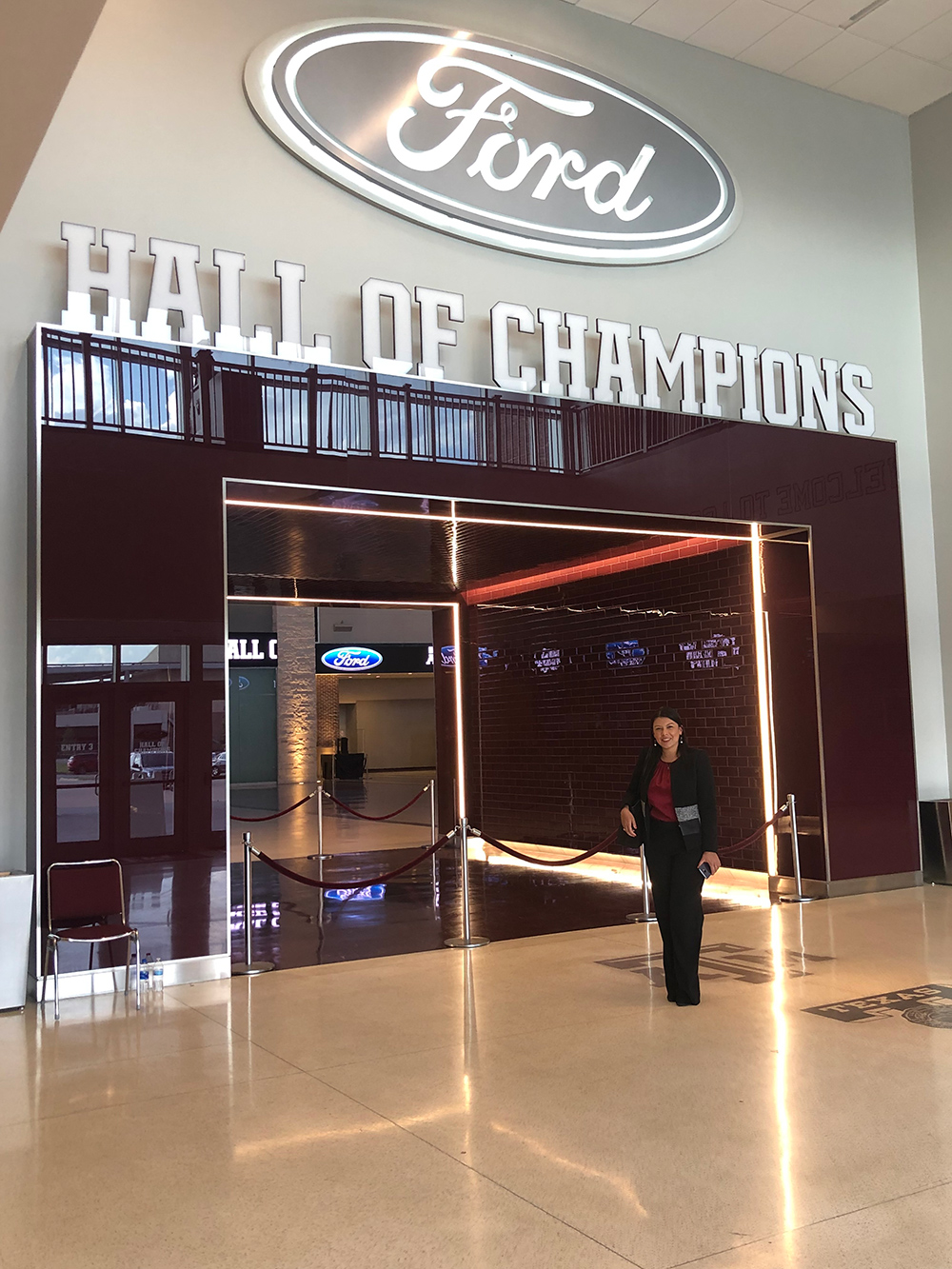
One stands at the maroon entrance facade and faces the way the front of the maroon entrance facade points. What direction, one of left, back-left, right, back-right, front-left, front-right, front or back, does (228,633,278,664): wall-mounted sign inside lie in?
back

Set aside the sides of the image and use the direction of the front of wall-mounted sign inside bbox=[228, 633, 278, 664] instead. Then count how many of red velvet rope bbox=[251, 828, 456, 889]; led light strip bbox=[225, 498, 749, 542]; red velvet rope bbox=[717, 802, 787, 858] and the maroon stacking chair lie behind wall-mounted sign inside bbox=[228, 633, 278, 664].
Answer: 0

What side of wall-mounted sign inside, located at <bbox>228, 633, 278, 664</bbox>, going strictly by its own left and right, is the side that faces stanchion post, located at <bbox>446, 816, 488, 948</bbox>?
front

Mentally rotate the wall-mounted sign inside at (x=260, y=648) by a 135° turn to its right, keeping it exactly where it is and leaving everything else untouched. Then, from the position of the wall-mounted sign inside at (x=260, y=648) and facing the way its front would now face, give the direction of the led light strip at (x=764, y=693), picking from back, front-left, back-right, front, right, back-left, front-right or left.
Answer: back

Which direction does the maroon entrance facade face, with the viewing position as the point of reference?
facing the viewer and to the right of the viewer

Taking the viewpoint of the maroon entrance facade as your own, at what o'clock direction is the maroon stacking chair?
The maroon stacking chair is roughly at 3 o'clock from the maroon entrance facade.

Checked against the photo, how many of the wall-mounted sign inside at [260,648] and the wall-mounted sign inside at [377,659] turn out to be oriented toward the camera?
2

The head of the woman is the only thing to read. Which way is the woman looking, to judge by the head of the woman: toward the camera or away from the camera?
toward the camera

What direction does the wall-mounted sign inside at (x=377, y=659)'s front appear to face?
toward the camera

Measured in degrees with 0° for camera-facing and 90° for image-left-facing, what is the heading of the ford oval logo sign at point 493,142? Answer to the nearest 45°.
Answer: approximately 315°

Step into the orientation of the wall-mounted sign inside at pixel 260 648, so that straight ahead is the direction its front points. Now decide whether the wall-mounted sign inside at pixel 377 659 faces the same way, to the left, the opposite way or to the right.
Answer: the same way

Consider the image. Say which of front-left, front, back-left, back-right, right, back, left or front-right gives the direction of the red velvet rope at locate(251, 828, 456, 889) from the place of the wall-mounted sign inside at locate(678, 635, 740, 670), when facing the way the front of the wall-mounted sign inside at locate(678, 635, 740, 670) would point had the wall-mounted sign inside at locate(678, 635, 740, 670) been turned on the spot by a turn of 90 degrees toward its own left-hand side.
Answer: right

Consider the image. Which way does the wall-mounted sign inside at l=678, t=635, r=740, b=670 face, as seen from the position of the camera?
facing the viewer and to the left of the viewer

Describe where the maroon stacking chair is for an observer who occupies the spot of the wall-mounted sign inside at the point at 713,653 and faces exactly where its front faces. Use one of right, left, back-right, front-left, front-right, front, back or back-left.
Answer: front

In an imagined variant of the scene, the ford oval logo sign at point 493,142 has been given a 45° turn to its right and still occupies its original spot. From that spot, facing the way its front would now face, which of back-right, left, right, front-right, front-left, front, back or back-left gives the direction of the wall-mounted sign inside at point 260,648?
back-right
